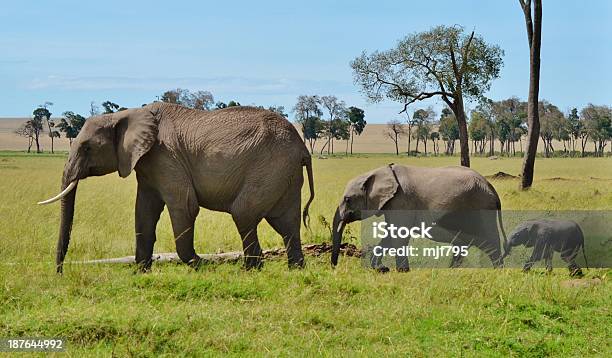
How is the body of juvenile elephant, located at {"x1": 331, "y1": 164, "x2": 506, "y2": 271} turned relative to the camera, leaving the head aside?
to the viewer's left

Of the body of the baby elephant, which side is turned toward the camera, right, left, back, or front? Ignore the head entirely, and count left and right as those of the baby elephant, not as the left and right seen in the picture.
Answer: left

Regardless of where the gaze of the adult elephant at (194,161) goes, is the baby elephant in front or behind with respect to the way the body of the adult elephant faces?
behind

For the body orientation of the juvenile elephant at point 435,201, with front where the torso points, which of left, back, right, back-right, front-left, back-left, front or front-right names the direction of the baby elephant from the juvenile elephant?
back

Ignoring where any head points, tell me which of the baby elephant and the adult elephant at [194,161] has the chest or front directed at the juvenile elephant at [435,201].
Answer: the baby elephant

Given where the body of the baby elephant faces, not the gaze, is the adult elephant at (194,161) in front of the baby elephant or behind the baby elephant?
in front

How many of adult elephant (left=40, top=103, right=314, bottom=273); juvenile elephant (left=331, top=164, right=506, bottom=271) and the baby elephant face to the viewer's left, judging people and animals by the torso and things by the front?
3

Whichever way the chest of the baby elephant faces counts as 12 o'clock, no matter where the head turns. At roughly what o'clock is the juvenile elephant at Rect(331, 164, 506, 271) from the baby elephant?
The juvenile elephant is roughly at 12 o'clock from the baby elephant.

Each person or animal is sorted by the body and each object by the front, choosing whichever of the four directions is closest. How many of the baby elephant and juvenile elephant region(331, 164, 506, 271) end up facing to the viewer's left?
2

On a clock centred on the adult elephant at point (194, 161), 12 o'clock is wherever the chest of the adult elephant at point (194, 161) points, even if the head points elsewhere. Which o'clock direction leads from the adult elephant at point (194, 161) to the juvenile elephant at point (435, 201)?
the juvenile elephant at point (435, 201) is roughly at 6 o'clock from the adult elephant at point (194, 161).

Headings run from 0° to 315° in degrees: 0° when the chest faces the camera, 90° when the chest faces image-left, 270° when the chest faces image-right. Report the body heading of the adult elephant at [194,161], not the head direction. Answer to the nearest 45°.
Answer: approximately 90°

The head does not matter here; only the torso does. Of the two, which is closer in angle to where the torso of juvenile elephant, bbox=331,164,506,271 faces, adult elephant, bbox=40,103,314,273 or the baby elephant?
the adult elephant
